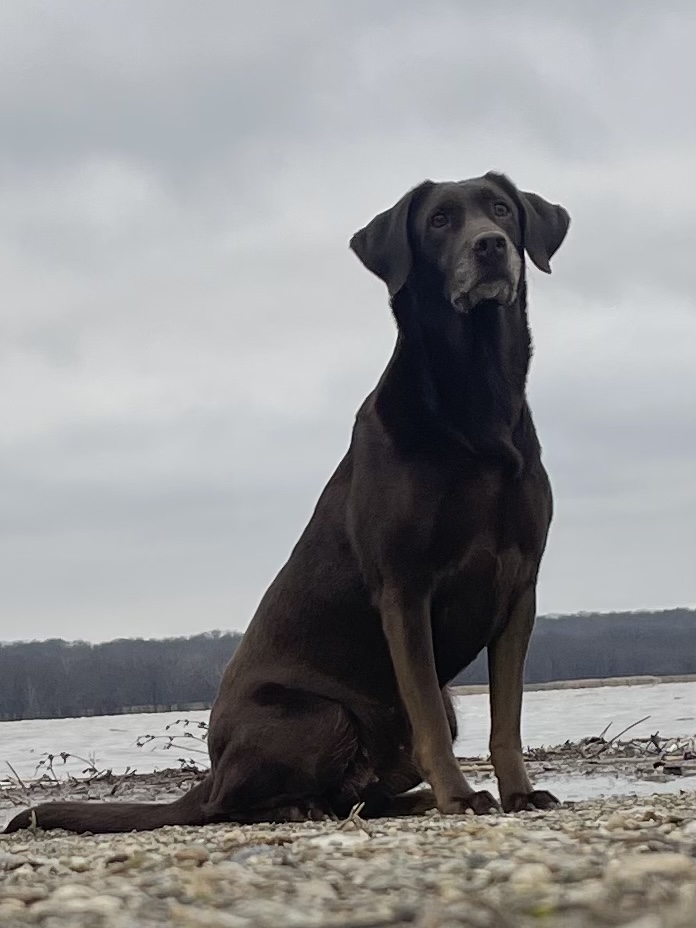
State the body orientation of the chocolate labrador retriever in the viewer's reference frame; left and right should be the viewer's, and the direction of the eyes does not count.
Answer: facing the viewer and to the right of the viewer
